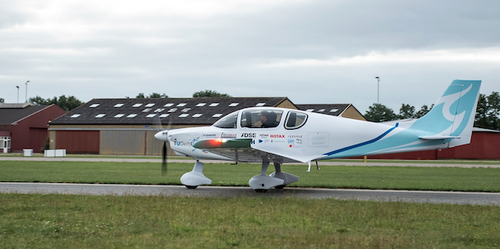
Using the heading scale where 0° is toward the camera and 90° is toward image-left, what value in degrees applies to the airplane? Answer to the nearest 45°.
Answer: approximately 90°
